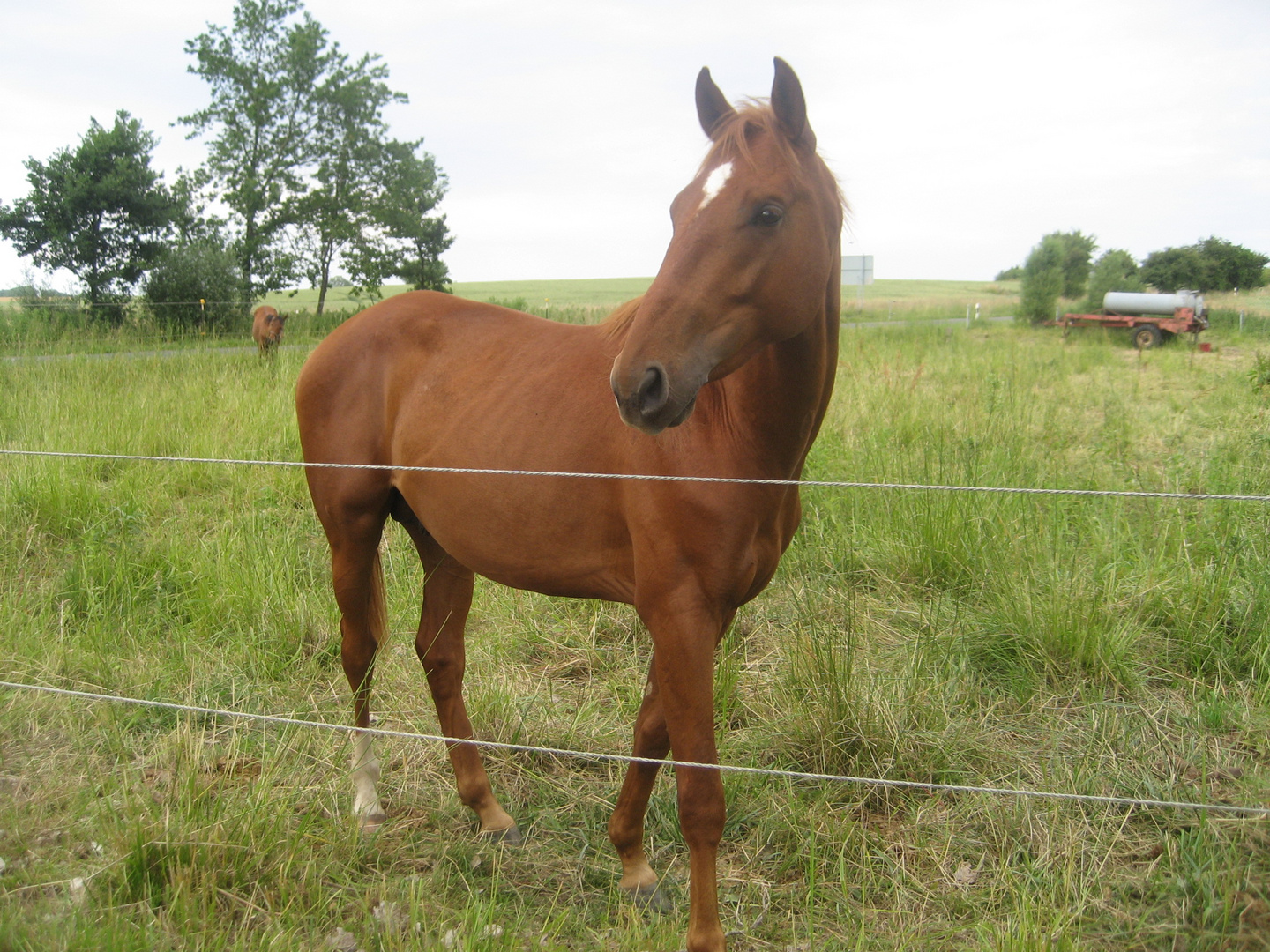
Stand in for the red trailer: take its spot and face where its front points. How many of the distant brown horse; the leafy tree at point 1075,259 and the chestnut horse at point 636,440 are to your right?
1

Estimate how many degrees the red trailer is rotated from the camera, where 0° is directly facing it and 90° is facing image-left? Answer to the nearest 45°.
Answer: approximately 90°

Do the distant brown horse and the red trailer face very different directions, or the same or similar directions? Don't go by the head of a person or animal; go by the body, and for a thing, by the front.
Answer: very different directions

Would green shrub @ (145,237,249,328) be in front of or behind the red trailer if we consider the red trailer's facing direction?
in front

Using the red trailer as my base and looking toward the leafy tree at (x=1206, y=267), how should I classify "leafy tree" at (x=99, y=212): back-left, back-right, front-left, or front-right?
back-left
